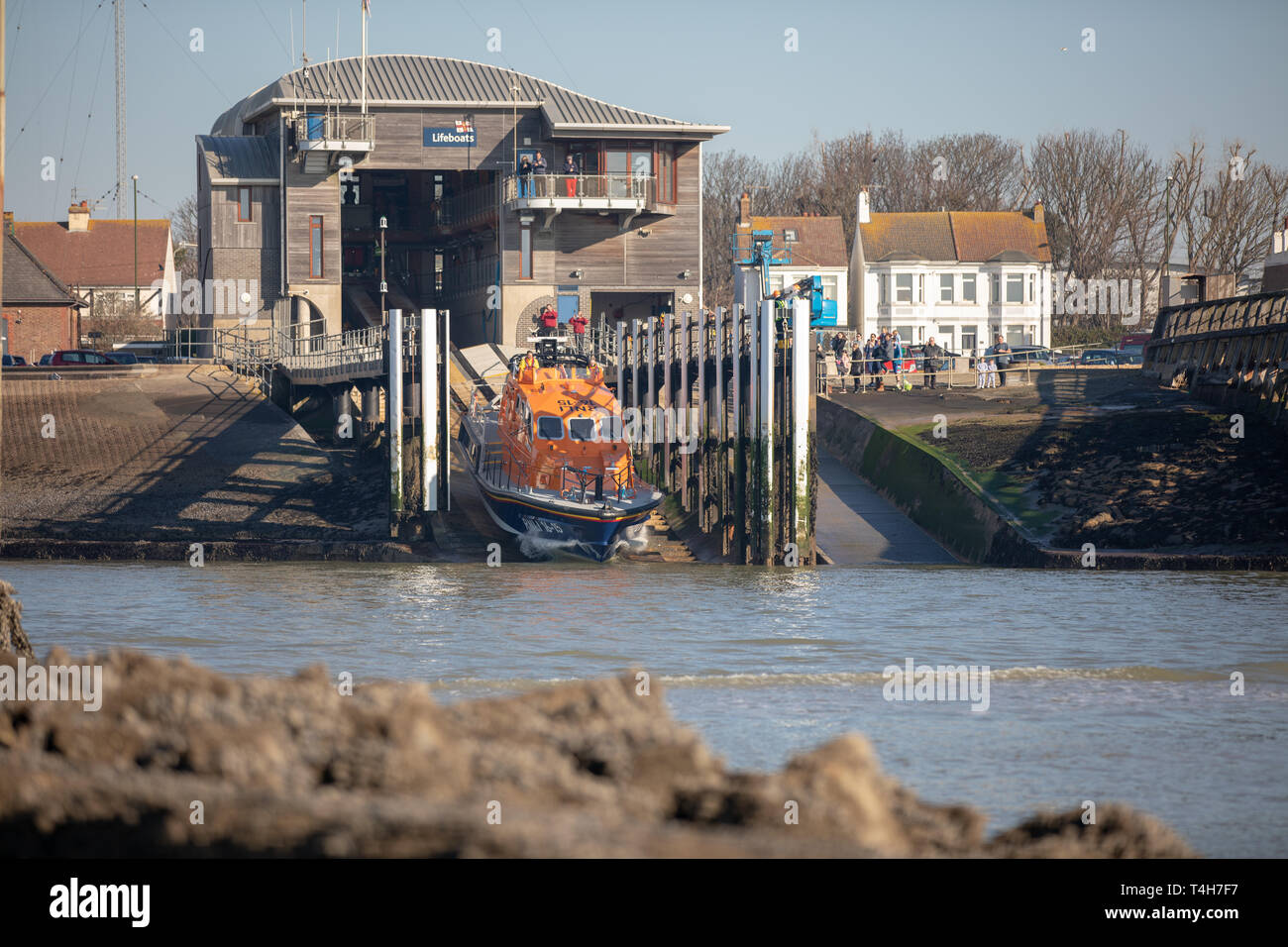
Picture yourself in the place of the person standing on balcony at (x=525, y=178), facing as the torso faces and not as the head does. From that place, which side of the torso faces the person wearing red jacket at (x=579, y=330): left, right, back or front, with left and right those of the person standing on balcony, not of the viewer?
front

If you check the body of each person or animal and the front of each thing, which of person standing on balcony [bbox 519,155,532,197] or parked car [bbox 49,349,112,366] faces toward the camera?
the person standing on balcony

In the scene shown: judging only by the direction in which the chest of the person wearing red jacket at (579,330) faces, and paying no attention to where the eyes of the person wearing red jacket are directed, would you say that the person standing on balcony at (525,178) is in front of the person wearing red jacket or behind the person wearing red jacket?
behind

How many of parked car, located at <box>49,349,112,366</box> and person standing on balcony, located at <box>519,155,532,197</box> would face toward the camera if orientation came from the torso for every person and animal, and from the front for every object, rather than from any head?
1

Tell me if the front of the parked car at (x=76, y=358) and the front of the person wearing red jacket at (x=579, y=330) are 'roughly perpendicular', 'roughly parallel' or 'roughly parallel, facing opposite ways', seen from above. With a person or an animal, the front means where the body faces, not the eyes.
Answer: roughly perpendicular

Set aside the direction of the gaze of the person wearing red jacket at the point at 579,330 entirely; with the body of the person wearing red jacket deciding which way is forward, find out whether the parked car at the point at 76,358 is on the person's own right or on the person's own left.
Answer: on the person's own right

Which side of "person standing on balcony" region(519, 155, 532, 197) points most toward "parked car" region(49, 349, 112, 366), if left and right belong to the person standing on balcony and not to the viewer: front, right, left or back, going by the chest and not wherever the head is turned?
right

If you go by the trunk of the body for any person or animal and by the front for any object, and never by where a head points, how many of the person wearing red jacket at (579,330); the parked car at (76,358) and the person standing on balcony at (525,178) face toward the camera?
2

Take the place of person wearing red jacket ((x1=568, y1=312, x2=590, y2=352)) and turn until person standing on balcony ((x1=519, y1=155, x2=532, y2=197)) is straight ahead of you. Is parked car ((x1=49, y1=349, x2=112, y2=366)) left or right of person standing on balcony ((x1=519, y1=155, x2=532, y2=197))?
left

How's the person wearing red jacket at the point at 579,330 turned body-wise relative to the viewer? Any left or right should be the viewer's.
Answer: facing the viewer

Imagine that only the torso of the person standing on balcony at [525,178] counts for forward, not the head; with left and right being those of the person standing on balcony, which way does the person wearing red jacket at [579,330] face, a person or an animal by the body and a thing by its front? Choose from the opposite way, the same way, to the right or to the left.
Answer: the same way

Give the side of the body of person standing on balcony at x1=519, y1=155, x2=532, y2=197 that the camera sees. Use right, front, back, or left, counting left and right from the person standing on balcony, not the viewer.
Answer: front
